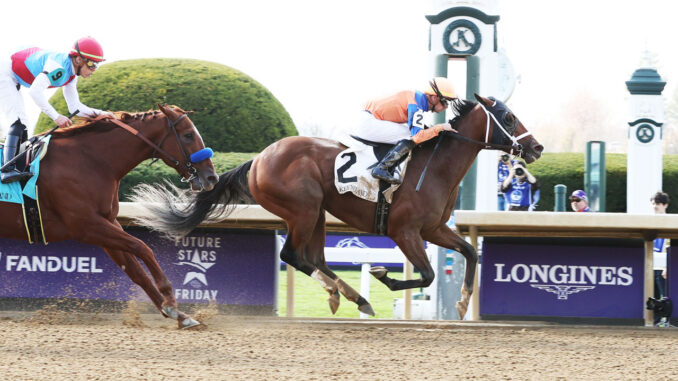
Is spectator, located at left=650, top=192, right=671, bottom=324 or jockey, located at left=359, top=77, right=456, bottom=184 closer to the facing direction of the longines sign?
the jockey

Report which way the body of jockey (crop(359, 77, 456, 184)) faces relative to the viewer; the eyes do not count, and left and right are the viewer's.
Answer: facing to the right of the viewer

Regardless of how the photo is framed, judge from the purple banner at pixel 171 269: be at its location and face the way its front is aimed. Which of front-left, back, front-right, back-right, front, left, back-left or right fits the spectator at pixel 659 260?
left

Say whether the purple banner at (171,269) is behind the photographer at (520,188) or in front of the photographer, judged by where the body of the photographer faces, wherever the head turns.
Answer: in front

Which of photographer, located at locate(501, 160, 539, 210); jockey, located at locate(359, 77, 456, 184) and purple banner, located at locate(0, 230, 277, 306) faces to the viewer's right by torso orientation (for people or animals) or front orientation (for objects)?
the jockey

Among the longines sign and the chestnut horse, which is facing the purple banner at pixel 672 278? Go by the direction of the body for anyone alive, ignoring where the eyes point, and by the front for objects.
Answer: the chestnut horse

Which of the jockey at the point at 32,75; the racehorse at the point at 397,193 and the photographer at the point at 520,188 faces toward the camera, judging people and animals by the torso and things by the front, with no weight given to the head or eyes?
the photographer

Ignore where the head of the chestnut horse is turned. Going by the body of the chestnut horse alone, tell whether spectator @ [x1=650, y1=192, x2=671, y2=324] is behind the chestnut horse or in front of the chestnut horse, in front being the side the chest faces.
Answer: in front

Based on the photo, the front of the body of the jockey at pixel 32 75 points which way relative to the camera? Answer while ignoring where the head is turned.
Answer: to the viewer's right

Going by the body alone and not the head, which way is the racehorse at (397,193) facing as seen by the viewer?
to the viewer's right

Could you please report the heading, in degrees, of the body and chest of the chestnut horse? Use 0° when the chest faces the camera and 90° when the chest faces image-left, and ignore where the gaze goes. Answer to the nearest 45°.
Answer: approximately 270°

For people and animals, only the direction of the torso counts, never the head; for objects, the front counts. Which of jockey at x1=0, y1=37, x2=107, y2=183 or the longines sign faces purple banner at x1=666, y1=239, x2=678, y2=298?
the jockey

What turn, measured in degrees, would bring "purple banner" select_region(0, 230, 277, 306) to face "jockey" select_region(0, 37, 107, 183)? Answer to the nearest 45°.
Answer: approximately 45° to its right
